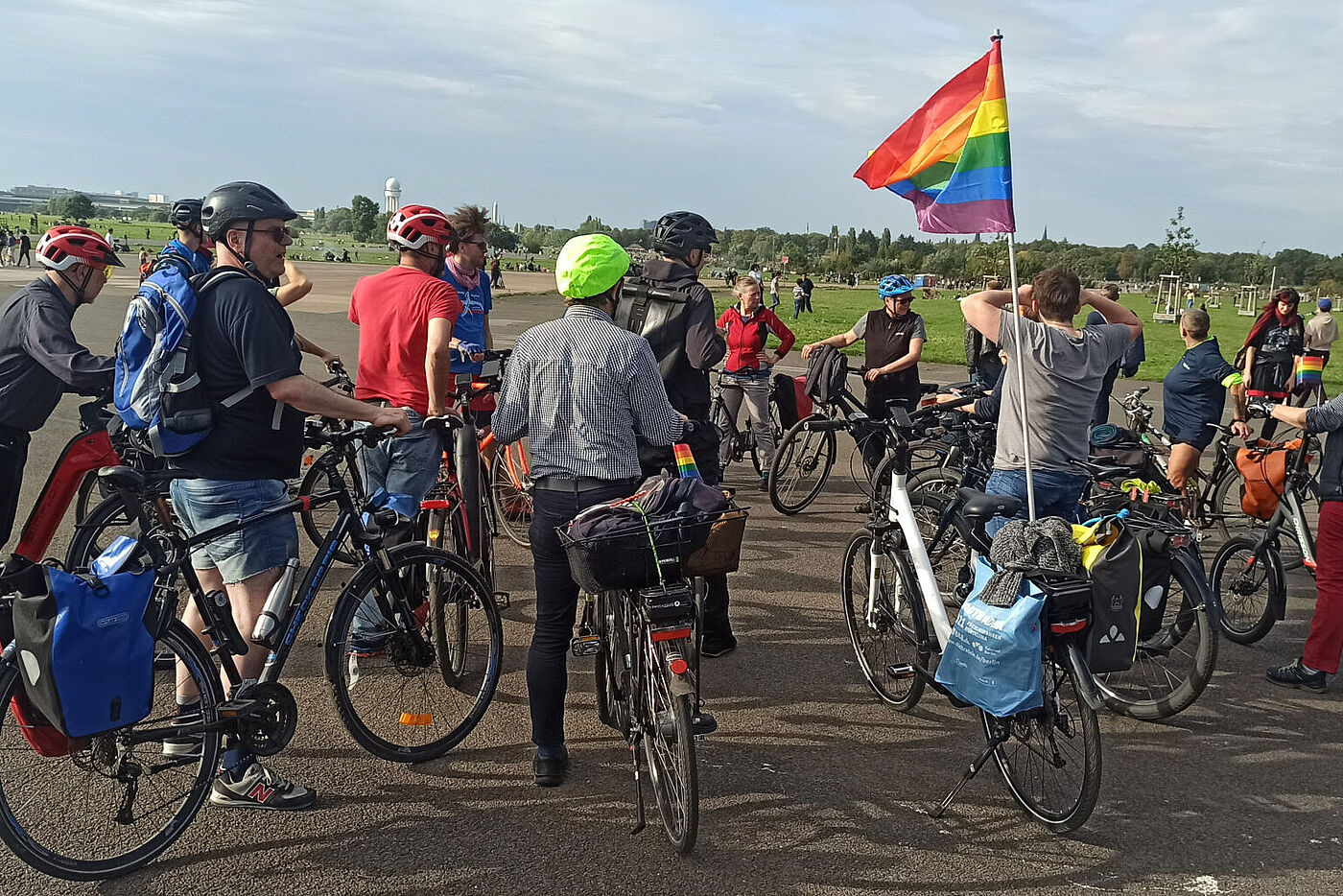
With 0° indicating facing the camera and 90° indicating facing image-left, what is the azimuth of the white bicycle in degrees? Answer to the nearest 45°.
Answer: approximately 135°

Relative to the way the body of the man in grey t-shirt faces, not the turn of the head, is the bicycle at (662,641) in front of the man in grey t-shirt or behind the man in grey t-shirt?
behind

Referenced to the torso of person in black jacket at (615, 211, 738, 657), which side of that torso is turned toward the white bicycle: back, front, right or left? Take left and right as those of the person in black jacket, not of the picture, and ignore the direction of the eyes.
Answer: right

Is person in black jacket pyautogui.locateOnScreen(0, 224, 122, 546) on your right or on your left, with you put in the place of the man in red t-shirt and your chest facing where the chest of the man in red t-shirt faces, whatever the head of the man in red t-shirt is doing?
on your left

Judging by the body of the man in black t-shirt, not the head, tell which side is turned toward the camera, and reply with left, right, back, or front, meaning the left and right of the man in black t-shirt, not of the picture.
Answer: right

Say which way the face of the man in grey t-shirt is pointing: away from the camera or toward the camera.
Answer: away from the camera

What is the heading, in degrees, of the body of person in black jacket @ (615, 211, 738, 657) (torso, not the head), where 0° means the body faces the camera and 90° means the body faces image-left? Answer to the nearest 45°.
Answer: approximately 225°

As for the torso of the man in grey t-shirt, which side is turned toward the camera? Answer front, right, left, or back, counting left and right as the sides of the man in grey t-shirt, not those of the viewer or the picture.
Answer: back
